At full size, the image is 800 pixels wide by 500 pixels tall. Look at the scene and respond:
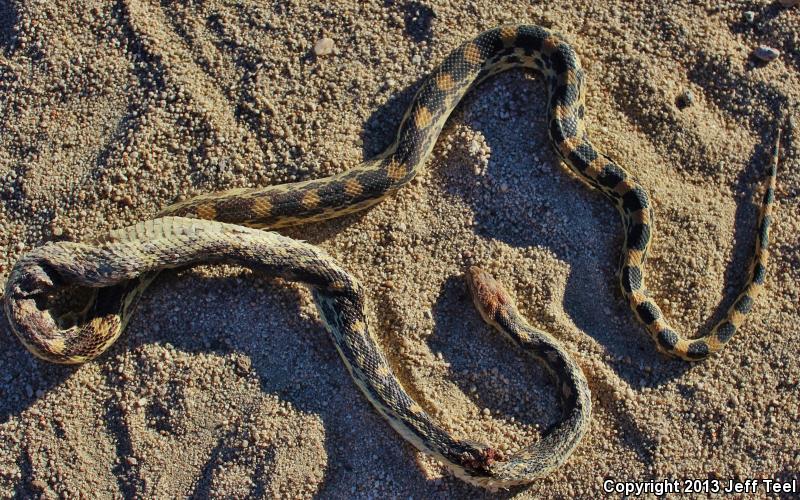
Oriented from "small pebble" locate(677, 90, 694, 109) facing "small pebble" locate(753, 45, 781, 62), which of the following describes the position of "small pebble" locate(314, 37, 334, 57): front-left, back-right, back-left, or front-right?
back-left

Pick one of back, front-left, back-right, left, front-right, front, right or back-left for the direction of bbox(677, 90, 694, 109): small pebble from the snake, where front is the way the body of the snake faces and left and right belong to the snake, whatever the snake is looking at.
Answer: right

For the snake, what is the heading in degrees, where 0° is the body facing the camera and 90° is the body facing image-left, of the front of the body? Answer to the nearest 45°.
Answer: approximately 135°

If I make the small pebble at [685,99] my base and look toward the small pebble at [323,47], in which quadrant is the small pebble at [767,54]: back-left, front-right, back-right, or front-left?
back-right

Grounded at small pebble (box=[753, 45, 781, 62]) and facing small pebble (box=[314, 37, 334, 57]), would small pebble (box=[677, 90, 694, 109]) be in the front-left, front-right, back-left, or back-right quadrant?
front-left

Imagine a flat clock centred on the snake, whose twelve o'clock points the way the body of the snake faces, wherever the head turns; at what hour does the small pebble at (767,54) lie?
The small pebble is roughly at 3 o'clock from the snake.
